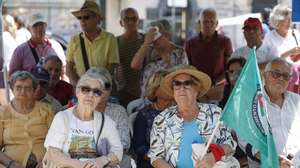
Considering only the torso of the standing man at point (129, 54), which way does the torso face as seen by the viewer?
toward the camera

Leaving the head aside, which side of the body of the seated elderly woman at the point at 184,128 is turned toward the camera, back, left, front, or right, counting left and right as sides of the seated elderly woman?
front

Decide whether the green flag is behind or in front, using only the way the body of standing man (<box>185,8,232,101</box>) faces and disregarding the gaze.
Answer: in front

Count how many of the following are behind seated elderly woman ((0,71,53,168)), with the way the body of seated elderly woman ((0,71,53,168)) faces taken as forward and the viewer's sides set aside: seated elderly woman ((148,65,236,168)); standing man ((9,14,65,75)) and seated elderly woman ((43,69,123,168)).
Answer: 1

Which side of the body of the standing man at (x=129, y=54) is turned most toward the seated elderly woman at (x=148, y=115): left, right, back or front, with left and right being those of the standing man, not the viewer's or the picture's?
front

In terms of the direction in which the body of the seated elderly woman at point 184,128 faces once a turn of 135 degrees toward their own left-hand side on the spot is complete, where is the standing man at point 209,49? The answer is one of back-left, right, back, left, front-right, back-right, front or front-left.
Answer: front-left

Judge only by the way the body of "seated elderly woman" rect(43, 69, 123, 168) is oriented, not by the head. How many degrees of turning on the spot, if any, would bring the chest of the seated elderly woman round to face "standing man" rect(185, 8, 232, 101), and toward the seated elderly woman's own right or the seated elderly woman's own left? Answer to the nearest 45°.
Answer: approximately 135° to the seated elderly woman's own left

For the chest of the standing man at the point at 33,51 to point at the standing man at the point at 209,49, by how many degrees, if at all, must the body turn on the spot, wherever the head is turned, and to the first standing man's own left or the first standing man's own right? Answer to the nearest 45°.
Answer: approximately 90° to the first standing man's own left

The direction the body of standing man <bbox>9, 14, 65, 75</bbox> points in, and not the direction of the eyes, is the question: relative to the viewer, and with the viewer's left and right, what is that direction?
facing the viewer

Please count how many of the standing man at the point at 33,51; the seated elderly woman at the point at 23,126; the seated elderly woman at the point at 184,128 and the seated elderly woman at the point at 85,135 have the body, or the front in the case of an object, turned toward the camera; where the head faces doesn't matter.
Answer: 4
